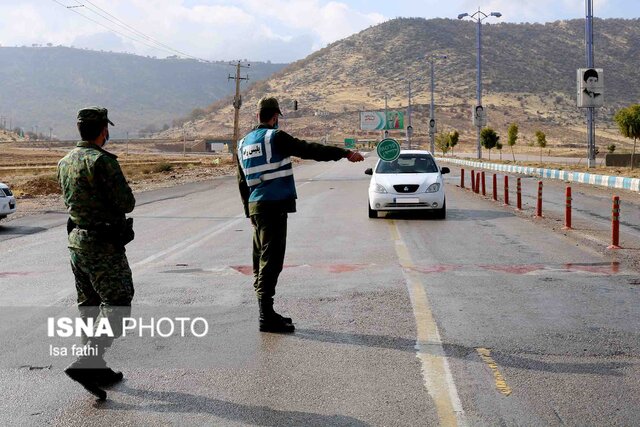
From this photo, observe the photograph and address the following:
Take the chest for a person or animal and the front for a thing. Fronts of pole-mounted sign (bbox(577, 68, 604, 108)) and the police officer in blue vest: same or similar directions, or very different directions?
very different directions

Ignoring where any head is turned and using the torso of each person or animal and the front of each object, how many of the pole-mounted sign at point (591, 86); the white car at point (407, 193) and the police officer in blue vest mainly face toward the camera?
2

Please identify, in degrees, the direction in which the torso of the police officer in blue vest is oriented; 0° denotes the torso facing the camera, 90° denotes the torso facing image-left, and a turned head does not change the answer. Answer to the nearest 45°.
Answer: approximately 225°

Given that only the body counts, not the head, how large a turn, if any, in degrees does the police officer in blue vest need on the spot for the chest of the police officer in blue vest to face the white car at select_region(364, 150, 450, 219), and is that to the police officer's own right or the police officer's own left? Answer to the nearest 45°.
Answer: approximately 45° to the police officer's own left

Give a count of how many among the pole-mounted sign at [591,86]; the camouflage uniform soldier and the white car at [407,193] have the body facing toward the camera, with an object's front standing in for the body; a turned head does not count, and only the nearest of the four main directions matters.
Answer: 2

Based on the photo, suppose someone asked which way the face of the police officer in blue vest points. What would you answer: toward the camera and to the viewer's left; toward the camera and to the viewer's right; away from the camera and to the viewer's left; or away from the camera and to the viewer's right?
away from the camera and to the viewer's right

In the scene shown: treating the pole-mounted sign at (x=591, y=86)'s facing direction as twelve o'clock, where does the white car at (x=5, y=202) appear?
The white car is roughly at 1 o'clock from the pole-mounted sign.

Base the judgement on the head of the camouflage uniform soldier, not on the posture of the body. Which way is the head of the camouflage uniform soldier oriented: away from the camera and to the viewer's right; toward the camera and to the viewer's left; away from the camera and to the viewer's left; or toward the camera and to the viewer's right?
away from the camera and to the viewer's right

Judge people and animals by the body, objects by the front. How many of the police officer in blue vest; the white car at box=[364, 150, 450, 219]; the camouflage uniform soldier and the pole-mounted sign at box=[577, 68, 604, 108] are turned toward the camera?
2

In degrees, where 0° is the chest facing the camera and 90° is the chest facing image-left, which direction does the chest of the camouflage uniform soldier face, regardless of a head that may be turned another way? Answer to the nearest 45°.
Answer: approximately 225°
